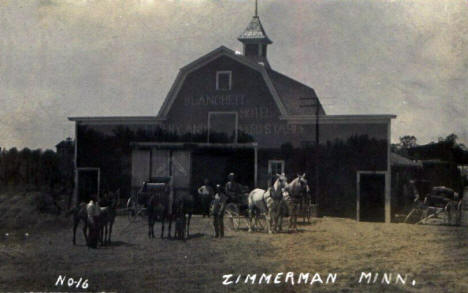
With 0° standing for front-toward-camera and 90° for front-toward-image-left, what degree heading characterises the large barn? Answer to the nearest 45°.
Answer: approximately 0°

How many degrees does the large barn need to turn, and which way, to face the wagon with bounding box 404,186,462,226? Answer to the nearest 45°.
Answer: approximately 90° to its left

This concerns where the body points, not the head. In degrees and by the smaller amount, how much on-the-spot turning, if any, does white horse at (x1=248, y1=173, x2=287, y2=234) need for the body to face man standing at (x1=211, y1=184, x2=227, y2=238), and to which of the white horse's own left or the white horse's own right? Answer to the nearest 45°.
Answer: approximately 135° to the white horse's own right

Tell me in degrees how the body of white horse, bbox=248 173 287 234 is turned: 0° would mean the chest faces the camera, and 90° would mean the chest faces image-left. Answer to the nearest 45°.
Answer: approximately 315°
